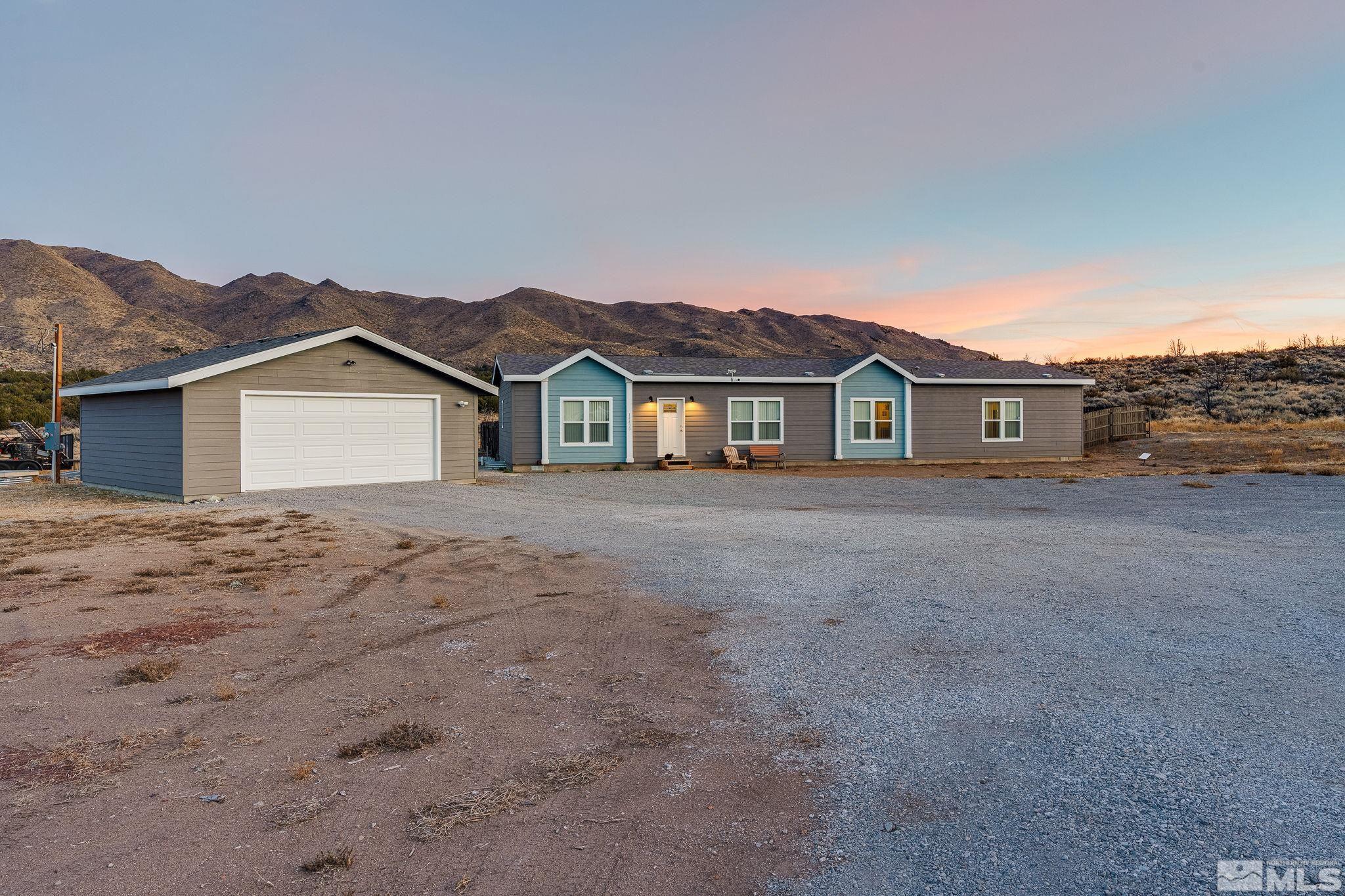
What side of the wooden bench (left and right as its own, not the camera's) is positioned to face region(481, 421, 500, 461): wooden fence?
right

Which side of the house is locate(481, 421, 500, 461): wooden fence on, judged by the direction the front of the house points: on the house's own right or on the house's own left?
on the house's own right

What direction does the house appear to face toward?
toward the camera

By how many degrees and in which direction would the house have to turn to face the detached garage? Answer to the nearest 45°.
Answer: approximately 45° to its right

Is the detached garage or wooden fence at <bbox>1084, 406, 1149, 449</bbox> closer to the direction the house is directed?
the detached garage

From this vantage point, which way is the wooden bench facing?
toward the camera
